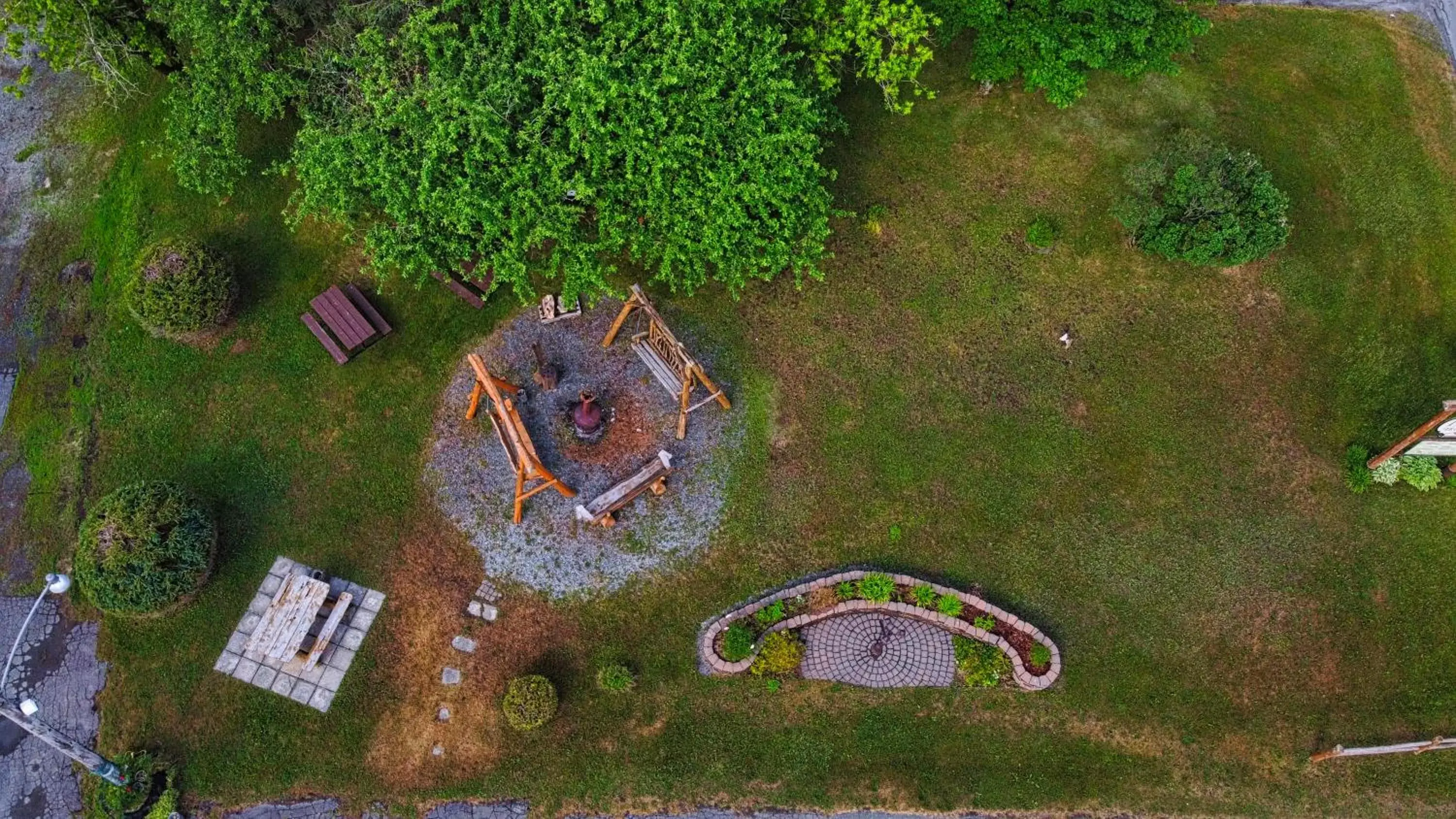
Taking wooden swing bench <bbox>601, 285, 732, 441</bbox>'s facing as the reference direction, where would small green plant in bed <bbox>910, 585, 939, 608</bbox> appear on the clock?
The small green plant in bed is roughly at 9 o'clock from the wooden swing bench.

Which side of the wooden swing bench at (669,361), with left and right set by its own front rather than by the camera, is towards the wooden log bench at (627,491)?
front

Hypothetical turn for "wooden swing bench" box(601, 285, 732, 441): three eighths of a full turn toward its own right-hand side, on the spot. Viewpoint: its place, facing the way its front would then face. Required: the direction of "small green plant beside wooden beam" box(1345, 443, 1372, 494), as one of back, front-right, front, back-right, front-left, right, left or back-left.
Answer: right

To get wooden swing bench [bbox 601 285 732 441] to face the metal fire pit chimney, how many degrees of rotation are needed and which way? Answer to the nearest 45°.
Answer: approximately 45° to its right

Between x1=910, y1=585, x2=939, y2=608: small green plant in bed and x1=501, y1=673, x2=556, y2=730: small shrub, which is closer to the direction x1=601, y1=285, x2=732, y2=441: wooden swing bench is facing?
the small shrub

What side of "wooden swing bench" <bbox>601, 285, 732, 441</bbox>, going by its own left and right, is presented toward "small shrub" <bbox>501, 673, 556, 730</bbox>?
front

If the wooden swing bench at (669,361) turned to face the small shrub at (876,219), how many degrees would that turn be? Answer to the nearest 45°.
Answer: approximately 180°

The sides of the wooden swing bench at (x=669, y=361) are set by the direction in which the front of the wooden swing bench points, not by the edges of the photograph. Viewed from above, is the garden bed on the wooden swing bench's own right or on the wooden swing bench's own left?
on the wooden swing bench's own left

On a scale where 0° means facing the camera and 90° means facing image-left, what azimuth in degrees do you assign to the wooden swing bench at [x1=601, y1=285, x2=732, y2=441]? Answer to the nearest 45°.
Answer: approximately 45°

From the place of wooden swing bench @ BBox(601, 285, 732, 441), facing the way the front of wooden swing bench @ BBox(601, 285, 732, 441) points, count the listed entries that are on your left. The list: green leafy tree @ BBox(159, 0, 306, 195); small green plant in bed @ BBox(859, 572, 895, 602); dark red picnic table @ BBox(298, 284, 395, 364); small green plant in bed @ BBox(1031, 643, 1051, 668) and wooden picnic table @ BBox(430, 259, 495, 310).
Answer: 2

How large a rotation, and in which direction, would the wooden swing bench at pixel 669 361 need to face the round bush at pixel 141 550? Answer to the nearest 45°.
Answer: approximately 45° to its right

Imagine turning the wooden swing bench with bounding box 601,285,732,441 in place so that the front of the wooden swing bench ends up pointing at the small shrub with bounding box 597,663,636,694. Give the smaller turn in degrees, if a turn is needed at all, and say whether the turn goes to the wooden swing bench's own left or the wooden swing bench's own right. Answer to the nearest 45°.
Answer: approximately 45° to the wooden swing bench's own left

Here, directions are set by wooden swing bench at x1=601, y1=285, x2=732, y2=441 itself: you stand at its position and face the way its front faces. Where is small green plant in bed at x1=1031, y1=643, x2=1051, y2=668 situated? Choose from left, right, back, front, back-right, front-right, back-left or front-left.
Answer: left

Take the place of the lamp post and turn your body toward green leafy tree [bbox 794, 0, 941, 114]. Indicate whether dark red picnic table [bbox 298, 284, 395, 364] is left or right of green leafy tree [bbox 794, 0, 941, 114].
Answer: left
